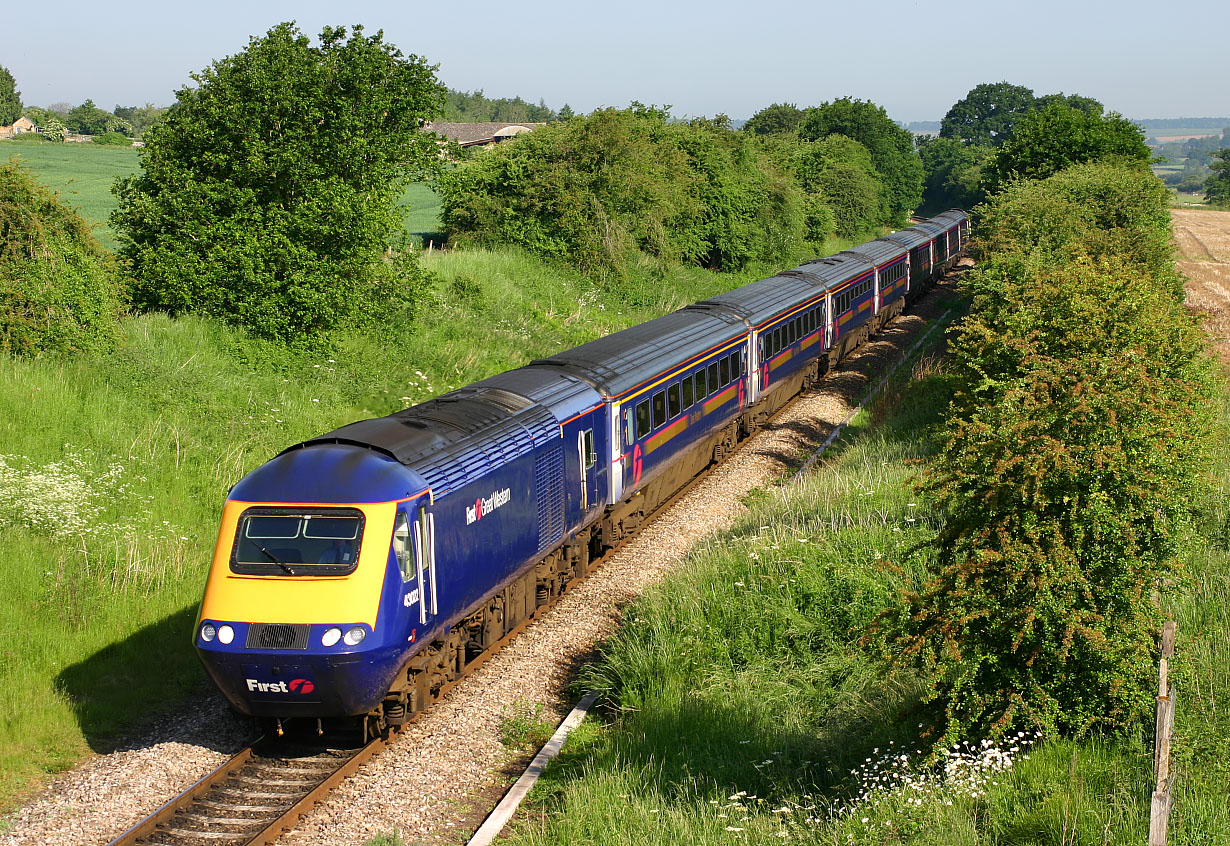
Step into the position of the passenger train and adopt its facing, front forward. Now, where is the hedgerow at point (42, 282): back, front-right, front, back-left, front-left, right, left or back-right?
right

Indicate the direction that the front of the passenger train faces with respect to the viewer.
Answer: facing the viewer and to the left of the viewer

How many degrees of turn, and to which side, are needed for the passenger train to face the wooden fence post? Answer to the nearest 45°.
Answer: approximately 90° to its left

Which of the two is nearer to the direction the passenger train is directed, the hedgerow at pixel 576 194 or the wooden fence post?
the wooden fence post

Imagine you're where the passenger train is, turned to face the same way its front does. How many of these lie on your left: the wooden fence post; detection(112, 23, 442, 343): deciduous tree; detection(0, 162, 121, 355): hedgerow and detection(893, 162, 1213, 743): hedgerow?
2

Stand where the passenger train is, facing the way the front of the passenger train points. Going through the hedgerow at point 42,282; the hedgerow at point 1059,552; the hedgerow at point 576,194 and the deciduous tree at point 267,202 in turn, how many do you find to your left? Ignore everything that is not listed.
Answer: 1

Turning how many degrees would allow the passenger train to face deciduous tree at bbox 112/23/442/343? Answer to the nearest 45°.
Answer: approximately 135° to its right

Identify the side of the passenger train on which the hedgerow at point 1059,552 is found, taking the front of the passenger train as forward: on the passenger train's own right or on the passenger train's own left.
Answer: on the passenger train's own left

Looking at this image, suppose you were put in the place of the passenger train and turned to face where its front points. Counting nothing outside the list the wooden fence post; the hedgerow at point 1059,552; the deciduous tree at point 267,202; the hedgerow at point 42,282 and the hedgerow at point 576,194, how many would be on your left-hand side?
2

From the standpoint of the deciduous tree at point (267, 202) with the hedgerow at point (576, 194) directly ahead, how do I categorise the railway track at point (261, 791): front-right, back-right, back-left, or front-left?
back-right
